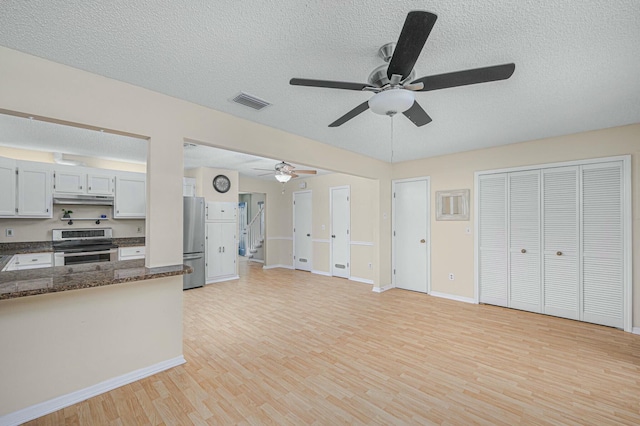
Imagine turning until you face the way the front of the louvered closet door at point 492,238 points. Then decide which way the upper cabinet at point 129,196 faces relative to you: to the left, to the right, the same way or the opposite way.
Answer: to the left

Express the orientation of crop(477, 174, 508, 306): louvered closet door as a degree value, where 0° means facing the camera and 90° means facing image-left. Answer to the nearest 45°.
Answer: approximately 0°

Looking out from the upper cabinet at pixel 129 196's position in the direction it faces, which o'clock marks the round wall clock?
The round wall clock is roughly at 9 o'clock from the upper cabinet.

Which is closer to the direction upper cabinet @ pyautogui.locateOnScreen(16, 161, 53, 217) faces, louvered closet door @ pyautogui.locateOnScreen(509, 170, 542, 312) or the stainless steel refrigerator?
the louvered closet door

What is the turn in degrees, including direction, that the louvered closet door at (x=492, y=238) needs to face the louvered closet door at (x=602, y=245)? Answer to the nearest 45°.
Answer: approximately 90° to its left

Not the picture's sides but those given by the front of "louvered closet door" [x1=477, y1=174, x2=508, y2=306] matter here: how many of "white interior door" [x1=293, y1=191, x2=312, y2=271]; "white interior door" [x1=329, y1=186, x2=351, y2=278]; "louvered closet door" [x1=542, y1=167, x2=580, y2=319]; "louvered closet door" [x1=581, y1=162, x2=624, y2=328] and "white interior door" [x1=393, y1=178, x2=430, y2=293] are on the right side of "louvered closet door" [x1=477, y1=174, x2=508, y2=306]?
3

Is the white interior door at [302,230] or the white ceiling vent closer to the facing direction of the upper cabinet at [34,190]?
the white ceiling vent

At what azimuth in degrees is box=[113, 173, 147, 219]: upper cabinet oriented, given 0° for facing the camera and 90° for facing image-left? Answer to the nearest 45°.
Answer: approximately 0°

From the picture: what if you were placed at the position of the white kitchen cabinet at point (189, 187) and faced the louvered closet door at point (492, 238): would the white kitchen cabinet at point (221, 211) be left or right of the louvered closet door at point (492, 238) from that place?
left
